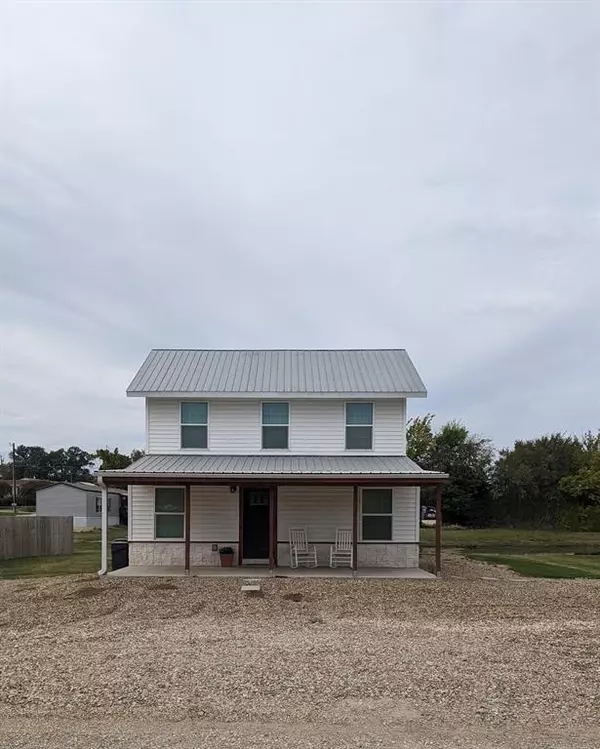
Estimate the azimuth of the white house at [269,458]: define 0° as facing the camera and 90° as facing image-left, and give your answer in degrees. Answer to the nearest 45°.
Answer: approximately 0°

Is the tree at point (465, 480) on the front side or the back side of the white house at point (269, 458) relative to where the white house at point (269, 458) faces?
on the back side

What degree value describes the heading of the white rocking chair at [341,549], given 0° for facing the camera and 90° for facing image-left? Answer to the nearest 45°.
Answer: approximately 45°

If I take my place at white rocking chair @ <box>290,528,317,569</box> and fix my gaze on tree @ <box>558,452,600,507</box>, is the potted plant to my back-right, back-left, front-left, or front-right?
back-left
